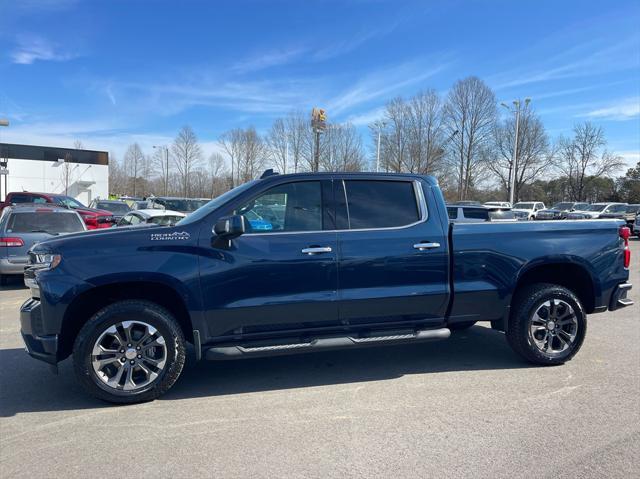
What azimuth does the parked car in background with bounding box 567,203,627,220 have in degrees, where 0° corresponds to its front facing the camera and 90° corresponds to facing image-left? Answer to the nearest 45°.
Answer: approximately 45°

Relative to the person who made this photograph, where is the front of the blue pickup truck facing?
facing to the left of the viewer

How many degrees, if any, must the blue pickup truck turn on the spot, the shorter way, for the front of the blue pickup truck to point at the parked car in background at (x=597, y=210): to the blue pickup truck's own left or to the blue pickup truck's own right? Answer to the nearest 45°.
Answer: approximately 135° to the blue pickup truck's own right

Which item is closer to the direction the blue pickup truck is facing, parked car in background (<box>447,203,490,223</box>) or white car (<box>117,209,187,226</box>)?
the white car
